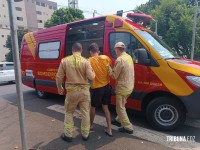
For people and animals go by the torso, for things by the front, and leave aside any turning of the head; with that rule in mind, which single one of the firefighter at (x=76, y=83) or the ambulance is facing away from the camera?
the firefighter

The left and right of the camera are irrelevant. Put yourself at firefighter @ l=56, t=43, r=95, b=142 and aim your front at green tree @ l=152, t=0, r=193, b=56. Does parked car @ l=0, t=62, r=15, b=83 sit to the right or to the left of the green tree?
left

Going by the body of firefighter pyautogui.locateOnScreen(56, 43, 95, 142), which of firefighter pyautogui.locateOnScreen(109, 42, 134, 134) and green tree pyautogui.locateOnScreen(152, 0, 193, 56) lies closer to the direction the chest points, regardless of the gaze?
the green tree

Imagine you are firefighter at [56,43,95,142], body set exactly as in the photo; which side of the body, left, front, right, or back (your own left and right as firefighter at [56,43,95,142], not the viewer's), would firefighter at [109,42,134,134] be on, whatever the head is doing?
right

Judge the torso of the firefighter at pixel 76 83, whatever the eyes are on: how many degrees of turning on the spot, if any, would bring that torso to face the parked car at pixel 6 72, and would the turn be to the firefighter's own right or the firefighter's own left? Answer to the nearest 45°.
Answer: approximately 45° to the firefighter's own left

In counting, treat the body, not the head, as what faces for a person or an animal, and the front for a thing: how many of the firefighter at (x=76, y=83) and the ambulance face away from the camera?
1

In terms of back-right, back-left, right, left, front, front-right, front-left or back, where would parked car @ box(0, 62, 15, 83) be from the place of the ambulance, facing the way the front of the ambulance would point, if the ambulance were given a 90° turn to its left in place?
left

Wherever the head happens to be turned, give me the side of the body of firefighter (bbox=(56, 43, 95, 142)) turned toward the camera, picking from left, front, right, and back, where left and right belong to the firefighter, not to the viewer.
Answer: back

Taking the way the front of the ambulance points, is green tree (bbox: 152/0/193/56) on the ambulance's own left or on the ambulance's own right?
on the ambulance's own left

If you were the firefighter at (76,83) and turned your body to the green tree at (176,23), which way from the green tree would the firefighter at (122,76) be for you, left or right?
right

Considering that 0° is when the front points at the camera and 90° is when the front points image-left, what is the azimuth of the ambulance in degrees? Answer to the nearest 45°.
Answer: approximately 315°

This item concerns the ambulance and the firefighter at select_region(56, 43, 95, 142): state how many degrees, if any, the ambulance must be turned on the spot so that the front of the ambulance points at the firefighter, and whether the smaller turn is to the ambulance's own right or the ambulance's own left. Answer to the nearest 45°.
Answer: approximately 90° to the ambulance's own right

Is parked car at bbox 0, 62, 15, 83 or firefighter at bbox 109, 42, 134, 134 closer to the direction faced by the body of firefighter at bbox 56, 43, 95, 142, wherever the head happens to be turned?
the parked car
